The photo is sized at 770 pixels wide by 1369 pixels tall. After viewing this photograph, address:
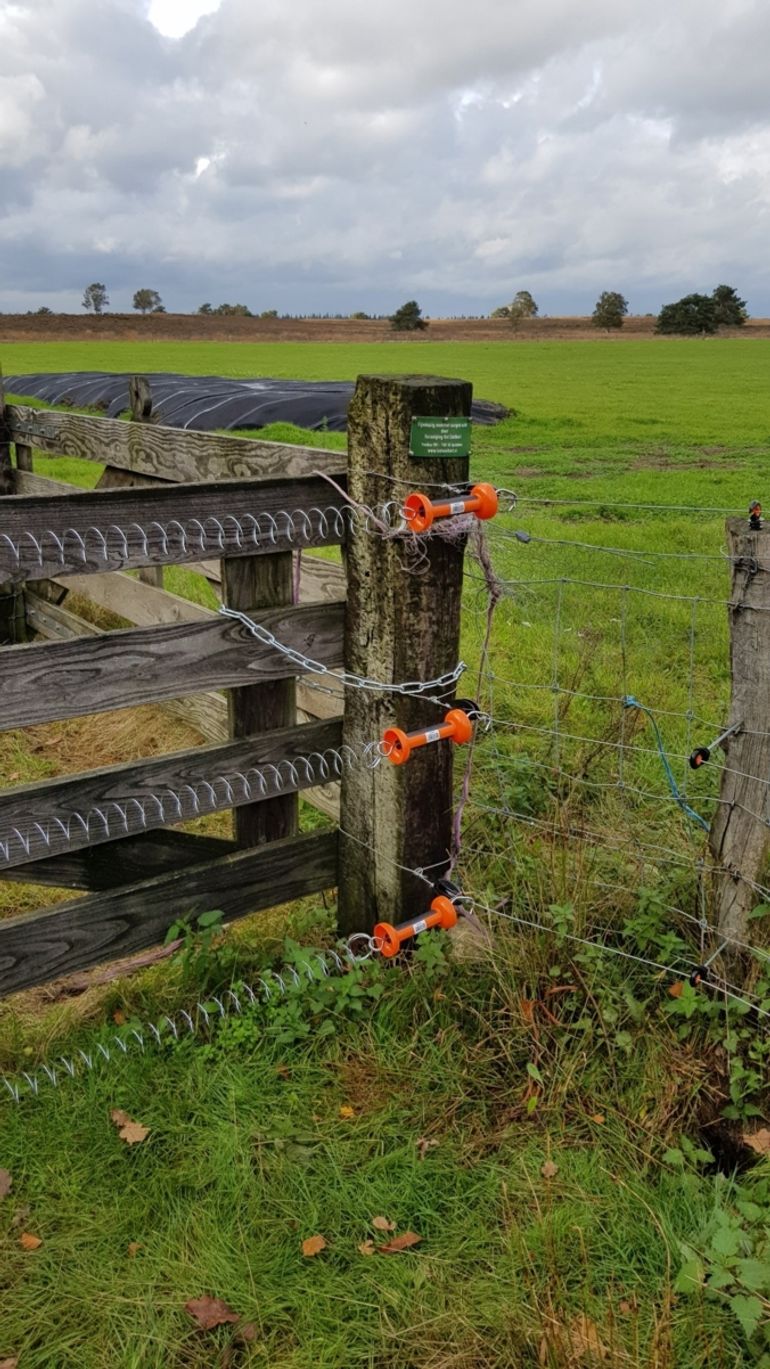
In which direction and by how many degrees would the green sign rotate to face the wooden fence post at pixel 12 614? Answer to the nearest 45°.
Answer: approximately 135° to its right

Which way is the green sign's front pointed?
toward the camera

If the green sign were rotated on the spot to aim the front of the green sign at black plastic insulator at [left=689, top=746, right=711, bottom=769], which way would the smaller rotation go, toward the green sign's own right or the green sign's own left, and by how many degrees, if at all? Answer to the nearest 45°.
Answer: approximately 45° to the green sign's own left

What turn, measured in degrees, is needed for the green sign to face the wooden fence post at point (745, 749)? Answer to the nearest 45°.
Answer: approximately 90° to its left
